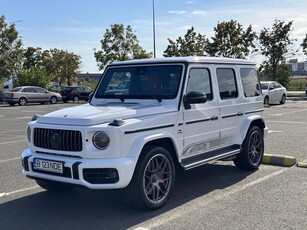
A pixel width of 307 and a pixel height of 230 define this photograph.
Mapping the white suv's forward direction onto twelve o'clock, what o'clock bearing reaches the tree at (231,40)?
The tree is roughly at 5 o'clock from the white suv.

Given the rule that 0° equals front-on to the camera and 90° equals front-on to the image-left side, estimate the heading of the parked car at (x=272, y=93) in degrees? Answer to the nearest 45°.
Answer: approximately 45°

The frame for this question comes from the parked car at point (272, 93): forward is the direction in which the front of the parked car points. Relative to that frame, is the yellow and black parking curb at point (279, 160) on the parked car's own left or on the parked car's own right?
on the parked car's own left

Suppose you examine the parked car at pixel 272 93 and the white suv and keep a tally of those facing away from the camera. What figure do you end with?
0
